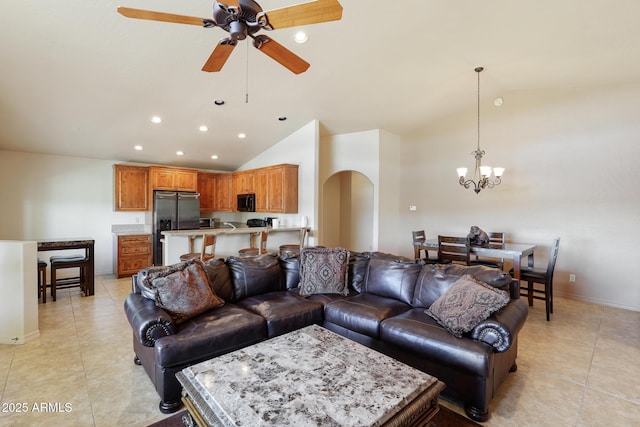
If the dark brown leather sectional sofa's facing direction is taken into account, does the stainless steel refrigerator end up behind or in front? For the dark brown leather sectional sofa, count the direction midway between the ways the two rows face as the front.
behind

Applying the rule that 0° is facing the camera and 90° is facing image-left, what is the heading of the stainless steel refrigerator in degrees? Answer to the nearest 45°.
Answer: approximately 0°

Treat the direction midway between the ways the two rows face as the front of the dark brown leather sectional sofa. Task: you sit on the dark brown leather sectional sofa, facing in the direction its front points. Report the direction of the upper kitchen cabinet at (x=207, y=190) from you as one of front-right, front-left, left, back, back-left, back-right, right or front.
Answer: back-right

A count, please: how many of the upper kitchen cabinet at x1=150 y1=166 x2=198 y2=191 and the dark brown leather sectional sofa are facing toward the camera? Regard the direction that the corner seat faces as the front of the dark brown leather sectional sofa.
2

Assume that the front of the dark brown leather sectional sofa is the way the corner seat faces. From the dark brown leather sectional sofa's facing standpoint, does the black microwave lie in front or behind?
behind

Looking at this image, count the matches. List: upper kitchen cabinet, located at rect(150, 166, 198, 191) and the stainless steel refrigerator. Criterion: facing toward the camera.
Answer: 2

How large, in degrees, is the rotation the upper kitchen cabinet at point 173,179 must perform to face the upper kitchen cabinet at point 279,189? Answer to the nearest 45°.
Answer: approximately 45° to its left

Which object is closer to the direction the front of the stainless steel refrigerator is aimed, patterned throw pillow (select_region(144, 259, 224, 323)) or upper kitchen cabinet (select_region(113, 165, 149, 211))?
the patterned throw pillow

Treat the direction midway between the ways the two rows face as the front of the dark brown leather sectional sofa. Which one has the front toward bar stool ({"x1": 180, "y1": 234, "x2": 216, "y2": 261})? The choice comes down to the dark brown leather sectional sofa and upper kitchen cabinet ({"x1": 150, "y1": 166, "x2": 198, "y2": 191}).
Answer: the upper kitchen cabinet

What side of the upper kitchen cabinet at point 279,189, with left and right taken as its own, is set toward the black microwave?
right

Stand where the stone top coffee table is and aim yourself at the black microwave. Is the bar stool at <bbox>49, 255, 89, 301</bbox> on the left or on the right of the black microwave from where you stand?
left
